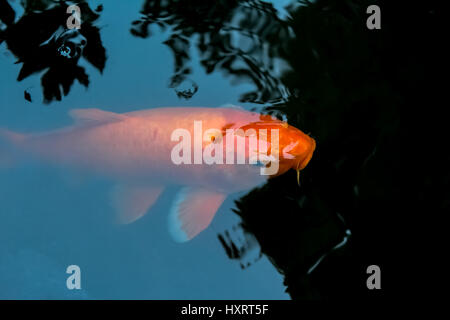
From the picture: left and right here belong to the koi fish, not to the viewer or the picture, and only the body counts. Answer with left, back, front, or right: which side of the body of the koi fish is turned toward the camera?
right
